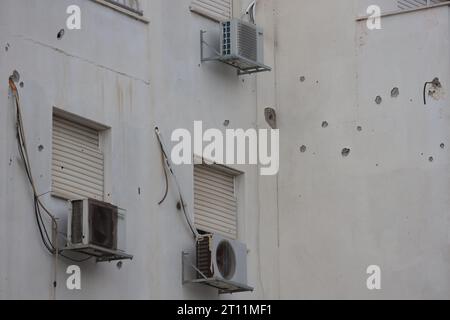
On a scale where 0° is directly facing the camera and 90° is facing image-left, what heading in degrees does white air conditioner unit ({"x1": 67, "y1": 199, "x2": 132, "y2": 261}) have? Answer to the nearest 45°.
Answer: approximately 315°

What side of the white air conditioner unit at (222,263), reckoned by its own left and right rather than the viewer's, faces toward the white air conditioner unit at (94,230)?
right

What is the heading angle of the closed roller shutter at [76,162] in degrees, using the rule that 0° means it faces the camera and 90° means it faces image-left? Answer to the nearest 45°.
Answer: approximately 315°

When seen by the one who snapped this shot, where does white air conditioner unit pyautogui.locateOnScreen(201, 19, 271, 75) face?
facing the viewer and to the right of the viewer

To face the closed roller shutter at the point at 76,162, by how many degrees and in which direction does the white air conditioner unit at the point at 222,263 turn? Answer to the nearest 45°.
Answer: approximately 90° to its right
